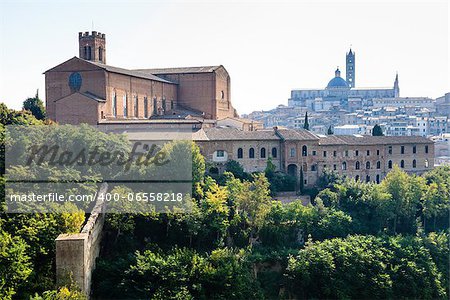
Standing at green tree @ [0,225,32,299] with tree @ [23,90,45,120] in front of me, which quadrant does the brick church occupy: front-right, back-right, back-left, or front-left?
front-right

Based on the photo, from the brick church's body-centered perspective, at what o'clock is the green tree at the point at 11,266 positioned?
The green tree is roughly at 11 o'clock from the brick church.

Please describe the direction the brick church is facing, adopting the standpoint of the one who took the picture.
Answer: facing the viewer and to the left of the viewer

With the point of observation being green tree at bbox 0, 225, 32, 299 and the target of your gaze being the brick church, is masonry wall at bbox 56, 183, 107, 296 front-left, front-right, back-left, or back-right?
front-right

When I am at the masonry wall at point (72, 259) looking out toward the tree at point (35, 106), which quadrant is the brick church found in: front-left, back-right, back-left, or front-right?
front-right

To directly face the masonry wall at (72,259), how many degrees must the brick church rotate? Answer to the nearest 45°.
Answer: approximately 45° to its left
